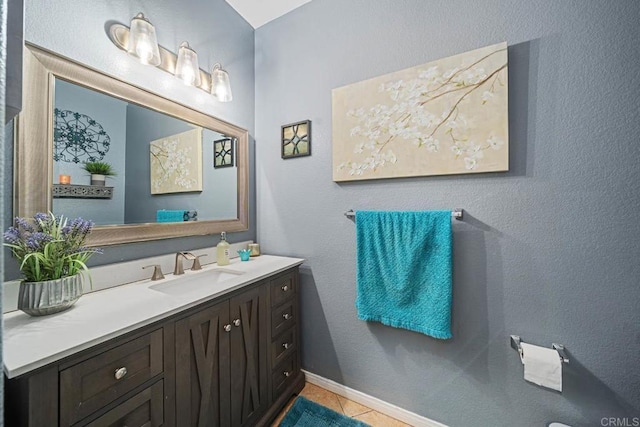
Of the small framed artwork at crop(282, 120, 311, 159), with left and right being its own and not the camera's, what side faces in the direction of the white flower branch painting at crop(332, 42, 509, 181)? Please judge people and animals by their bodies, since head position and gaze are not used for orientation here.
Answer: left

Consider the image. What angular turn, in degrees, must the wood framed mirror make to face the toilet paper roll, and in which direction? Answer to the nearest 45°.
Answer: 0° — it already faces it

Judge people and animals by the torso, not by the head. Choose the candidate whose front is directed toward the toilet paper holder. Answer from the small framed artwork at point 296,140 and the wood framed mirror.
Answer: the wood framed mirror

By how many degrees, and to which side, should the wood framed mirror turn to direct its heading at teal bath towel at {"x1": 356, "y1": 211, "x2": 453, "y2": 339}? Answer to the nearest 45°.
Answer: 0° — it already faces it

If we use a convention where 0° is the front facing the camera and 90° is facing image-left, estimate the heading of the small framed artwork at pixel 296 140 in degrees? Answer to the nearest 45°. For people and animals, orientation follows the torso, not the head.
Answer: approximately 45°

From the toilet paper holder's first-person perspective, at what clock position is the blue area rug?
The blue area rug is roughly at 2 o'clock from the toilet paper holder.

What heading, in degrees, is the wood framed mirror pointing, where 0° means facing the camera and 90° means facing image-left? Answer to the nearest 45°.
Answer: approximately 315°
